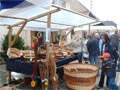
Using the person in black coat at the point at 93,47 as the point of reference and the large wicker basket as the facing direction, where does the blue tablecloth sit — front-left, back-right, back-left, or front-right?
front-right

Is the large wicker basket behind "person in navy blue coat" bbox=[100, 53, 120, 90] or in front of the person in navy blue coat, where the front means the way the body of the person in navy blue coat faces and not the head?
in front

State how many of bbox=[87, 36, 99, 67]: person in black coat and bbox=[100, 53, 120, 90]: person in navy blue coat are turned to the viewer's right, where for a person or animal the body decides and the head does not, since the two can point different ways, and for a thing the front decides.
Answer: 0

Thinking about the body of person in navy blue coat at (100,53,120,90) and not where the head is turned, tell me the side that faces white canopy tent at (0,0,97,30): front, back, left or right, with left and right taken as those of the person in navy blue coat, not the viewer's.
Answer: front

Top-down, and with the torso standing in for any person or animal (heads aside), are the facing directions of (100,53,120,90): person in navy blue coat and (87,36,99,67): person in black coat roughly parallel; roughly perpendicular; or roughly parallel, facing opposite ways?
roughly perpendicular

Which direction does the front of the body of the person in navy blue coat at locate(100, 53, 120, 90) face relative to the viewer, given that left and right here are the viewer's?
facing the viewer and to the left of the viewer

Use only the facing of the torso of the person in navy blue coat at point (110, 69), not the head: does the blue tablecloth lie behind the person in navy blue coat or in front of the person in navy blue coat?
in front
